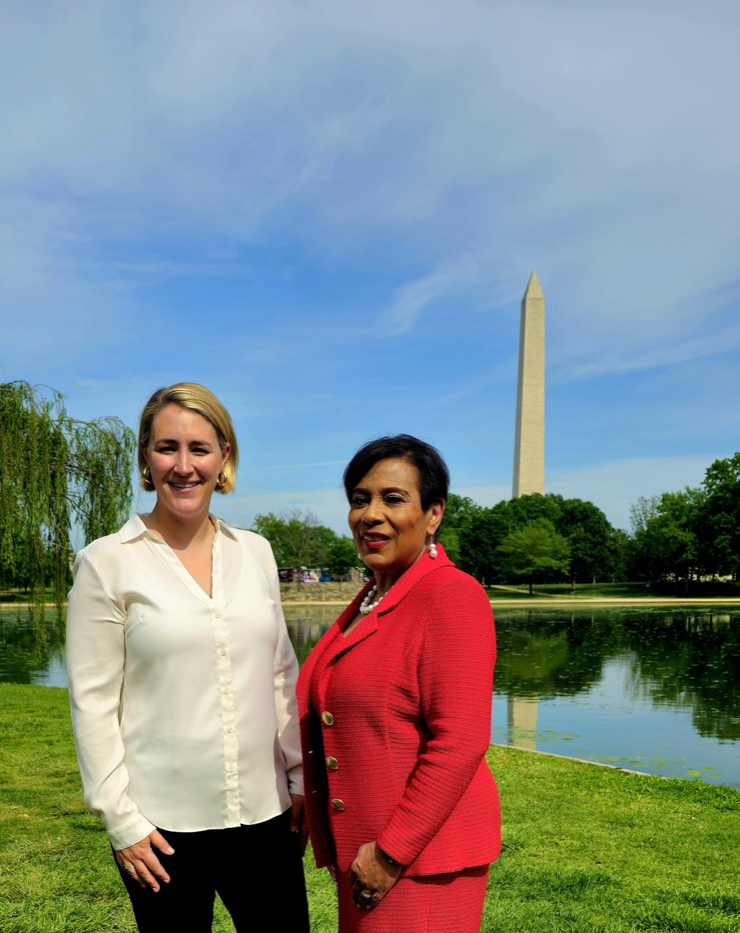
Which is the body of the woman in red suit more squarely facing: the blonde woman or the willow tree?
the blonde woman

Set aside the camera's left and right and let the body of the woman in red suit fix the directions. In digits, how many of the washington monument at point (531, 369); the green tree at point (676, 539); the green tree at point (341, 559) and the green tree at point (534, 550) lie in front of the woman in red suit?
0

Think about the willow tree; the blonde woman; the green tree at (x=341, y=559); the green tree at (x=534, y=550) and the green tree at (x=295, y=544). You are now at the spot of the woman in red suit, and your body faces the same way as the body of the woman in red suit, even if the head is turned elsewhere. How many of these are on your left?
0

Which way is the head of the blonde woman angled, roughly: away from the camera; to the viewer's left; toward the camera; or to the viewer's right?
toward the camera

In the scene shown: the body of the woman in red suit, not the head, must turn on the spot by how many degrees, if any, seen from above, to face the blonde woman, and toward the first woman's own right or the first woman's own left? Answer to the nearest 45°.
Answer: approximately 90° to the first woman's own right

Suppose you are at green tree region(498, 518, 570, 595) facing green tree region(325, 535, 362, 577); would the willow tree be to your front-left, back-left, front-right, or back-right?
front-left

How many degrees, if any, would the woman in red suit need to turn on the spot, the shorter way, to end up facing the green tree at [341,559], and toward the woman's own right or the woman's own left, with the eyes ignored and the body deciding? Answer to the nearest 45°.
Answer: approximately 135° to the woman's own right

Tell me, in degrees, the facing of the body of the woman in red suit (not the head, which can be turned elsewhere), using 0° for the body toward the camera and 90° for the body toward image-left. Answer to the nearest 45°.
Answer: approximately 45°

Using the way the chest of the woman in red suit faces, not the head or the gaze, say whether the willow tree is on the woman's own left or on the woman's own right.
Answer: on the woman's own right

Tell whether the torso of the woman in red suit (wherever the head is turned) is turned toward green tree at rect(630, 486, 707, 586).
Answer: no

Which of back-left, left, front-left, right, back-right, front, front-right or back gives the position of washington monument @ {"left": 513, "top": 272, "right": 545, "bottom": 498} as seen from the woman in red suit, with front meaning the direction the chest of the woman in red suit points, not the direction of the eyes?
back-right

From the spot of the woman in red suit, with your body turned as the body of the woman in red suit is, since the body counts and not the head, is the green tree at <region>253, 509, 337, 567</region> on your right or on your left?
on your right

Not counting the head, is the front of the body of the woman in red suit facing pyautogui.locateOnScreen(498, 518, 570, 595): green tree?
no

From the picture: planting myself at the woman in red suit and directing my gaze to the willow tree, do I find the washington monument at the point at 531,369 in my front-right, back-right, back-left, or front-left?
front-right

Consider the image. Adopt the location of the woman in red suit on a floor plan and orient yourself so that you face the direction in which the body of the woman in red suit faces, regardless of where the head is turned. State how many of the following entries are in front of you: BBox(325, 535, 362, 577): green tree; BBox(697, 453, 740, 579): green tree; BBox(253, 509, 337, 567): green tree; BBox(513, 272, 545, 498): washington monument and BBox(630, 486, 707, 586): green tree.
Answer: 0

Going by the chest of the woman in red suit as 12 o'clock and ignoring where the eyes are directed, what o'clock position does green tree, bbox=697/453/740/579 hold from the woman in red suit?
The green tree is roughly at 5 o'clock from the woman in red suit.

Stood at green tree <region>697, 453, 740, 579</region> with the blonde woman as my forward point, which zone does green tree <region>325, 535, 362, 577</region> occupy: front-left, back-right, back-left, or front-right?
front-right
